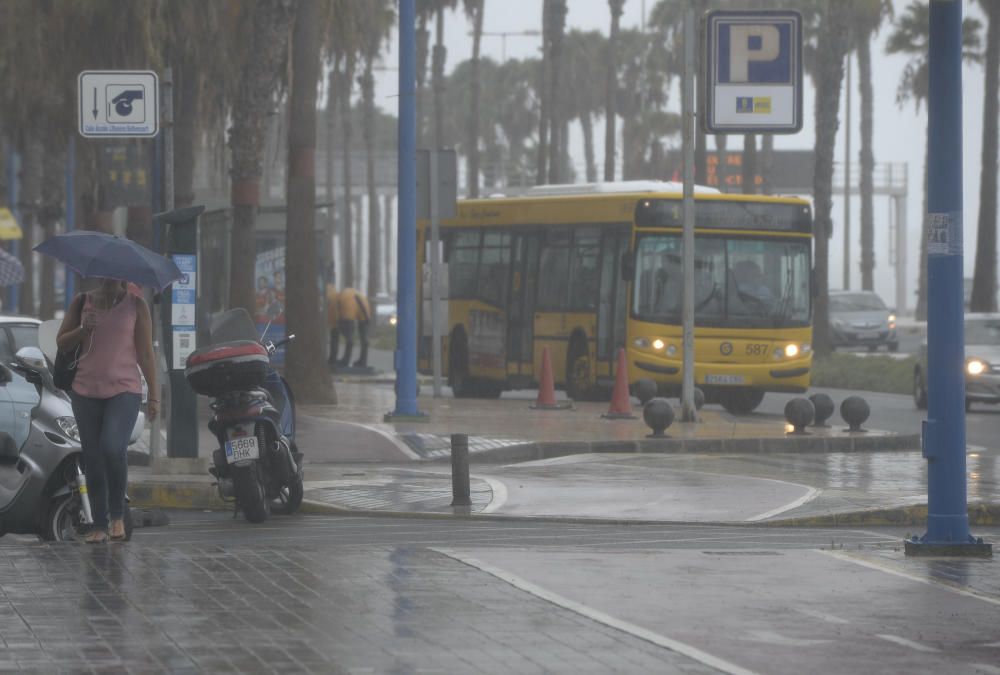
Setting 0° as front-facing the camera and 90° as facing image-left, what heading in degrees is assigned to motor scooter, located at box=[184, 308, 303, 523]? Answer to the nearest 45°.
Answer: approximately 225°

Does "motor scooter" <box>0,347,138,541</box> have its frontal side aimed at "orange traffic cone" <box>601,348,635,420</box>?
no

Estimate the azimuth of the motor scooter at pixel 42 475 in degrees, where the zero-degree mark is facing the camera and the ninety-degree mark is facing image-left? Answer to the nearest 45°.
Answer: approximately 270°

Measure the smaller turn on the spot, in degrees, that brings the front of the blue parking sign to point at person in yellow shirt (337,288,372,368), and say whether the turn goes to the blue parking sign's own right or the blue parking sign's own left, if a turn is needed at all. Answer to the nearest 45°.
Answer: approximately 135° to the blue parking sign's own right

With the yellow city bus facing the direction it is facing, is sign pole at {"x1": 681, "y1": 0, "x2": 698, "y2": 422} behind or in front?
in front

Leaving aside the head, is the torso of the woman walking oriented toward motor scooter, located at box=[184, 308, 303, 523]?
no

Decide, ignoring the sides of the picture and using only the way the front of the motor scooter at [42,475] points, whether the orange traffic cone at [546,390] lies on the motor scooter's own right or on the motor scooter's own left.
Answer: on the motor scooter's own left

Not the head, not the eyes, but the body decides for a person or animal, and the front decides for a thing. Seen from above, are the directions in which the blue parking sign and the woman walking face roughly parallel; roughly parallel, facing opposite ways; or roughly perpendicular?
roughly parallel

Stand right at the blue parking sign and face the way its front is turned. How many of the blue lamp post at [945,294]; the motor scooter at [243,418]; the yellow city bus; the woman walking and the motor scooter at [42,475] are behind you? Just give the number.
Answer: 1

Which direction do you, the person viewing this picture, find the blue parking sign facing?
facing the viewer

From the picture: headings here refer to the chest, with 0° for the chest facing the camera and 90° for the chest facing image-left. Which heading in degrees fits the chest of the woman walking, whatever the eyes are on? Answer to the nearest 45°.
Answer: approximately 0°

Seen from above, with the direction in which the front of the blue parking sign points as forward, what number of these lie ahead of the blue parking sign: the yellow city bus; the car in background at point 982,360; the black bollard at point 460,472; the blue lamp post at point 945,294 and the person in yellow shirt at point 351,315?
2

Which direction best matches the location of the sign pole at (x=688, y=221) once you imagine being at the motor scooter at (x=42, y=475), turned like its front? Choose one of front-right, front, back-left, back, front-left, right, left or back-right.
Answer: front-left

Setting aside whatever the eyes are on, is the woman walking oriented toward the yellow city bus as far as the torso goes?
no

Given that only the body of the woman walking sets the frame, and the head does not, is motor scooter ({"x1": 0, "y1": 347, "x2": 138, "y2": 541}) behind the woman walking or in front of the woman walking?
behind

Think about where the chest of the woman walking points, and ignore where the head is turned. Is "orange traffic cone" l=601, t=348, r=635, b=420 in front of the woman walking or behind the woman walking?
behind
